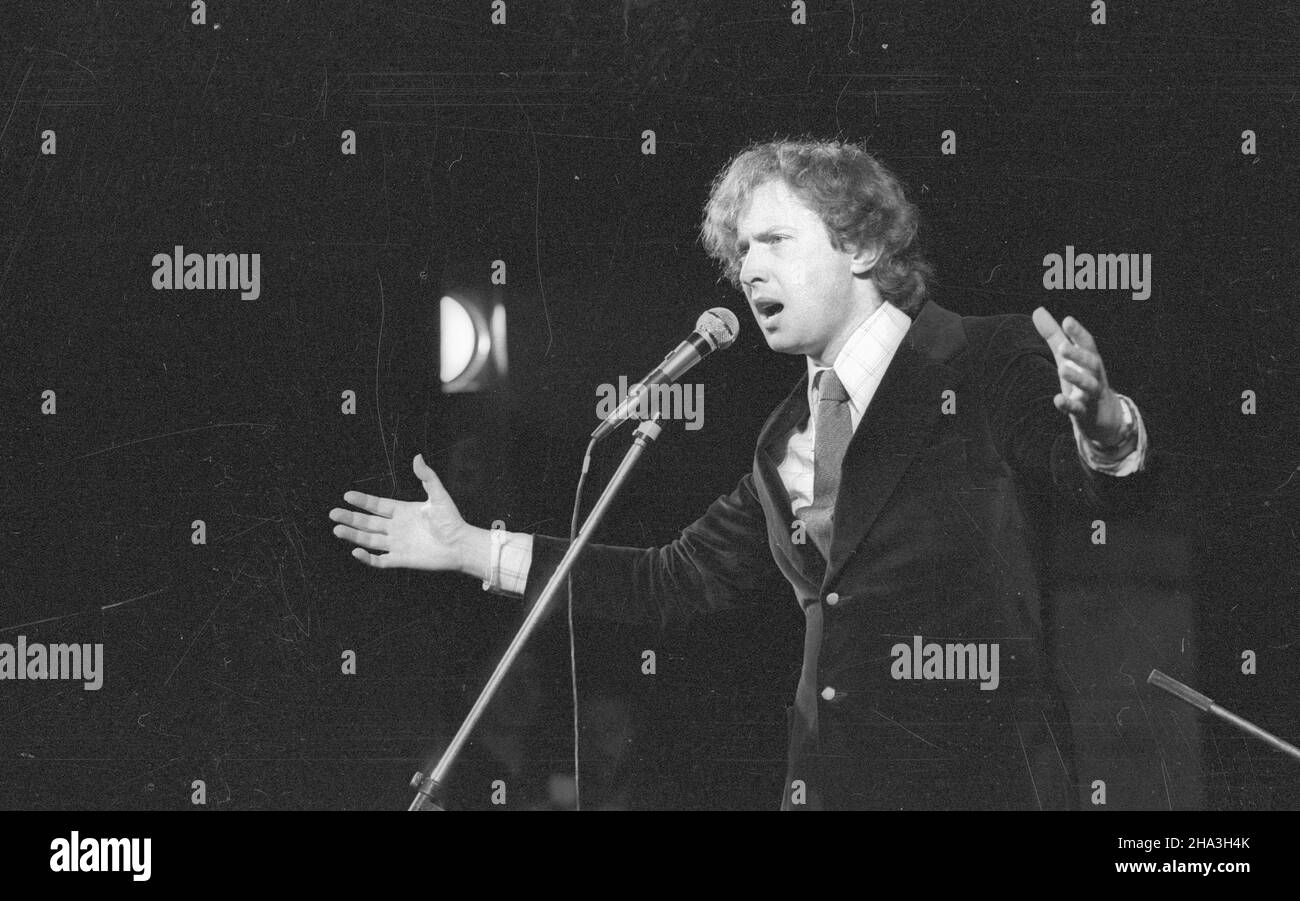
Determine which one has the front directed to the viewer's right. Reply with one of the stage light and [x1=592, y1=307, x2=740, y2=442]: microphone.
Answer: the microphone

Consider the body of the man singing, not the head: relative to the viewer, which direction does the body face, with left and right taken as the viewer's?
facing the viewer and to the left of the viewer

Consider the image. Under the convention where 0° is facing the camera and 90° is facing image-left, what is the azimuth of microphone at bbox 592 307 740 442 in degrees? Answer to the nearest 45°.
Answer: approximately 270°

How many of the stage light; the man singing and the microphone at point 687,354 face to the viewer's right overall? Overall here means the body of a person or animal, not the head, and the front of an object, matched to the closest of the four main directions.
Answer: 1

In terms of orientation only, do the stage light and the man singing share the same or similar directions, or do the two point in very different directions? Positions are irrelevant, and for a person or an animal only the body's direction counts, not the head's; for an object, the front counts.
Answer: same or similar directions

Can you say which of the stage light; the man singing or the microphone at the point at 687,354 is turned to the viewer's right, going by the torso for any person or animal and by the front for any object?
the microphone

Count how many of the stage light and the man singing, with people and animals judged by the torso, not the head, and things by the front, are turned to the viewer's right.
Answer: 0

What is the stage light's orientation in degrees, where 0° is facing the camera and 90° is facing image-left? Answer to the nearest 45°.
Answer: approximately 45°
